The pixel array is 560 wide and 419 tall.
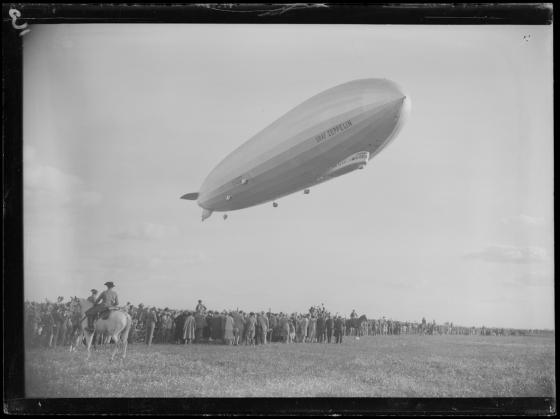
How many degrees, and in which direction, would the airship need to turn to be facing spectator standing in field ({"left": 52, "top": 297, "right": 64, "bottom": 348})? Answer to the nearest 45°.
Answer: approximately 135° to its right

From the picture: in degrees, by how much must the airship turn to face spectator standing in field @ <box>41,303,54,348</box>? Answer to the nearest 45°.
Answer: approximately 135° to its right

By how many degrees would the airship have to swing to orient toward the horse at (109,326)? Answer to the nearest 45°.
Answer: approximately 135° to its right

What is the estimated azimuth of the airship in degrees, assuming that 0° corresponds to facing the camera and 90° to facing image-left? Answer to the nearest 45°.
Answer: approximately 315°
